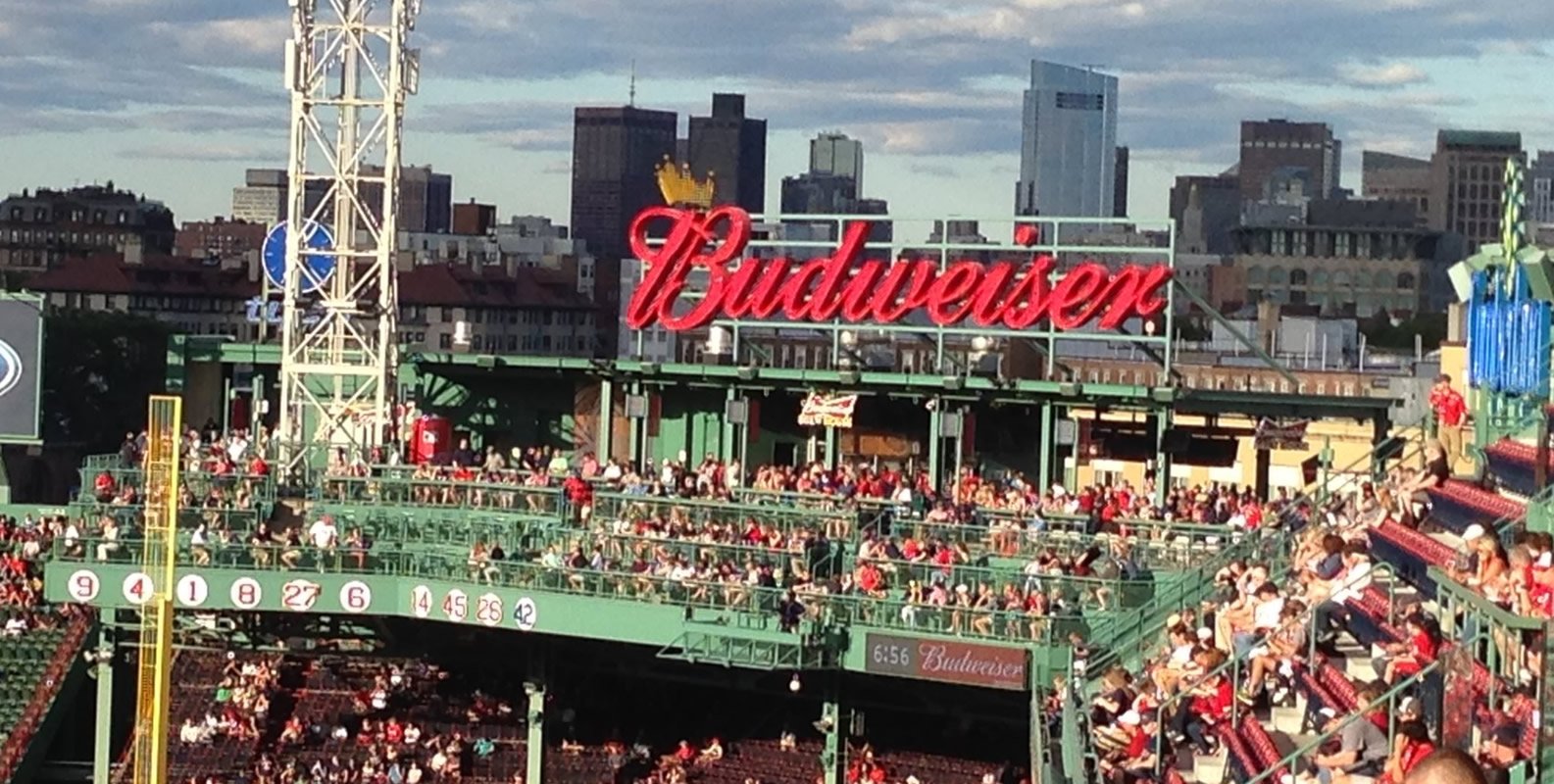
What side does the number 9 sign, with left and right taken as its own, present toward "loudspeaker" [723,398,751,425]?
left

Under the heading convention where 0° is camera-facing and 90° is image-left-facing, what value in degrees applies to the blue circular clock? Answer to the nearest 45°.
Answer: approximately 0°

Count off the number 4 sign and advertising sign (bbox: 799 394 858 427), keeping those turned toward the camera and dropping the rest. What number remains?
2

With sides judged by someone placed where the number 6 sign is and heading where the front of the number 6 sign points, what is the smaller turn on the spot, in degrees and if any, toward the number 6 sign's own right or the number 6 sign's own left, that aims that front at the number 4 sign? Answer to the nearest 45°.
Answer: approximately 90° to the number 6 sign's own right

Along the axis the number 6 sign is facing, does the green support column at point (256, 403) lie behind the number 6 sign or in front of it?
behind

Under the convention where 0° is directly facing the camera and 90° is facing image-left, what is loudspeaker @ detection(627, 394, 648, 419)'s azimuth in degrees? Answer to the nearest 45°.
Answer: approximately 0°

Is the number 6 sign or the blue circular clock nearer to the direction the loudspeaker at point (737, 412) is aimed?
the number 6 sign

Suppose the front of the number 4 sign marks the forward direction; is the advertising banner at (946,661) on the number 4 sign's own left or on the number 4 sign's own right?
on the number 4 sign's own left

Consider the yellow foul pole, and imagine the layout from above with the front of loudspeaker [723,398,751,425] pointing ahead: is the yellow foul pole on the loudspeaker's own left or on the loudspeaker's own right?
on the loudspeaker's own right
